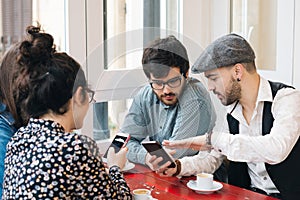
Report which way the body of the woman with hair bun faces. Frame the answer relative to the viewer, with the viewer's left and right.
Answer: facing away from the viewer and to the right of the viewer

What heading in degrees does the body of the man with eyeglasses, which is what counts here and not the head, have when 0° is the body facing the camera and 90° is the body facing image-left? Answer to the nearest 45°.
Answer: approximately 0°

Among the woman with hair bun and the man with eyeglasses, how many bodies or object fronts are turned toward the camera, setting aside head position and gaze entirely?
1

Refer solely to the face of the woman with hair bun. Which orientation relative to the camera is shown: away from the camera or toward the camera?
away from the camera

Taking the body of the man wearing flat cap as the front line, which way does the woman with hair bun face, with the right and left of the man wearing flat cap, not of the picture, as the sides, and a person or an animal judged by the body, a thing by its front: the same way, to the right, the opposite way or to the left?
the opposite way
